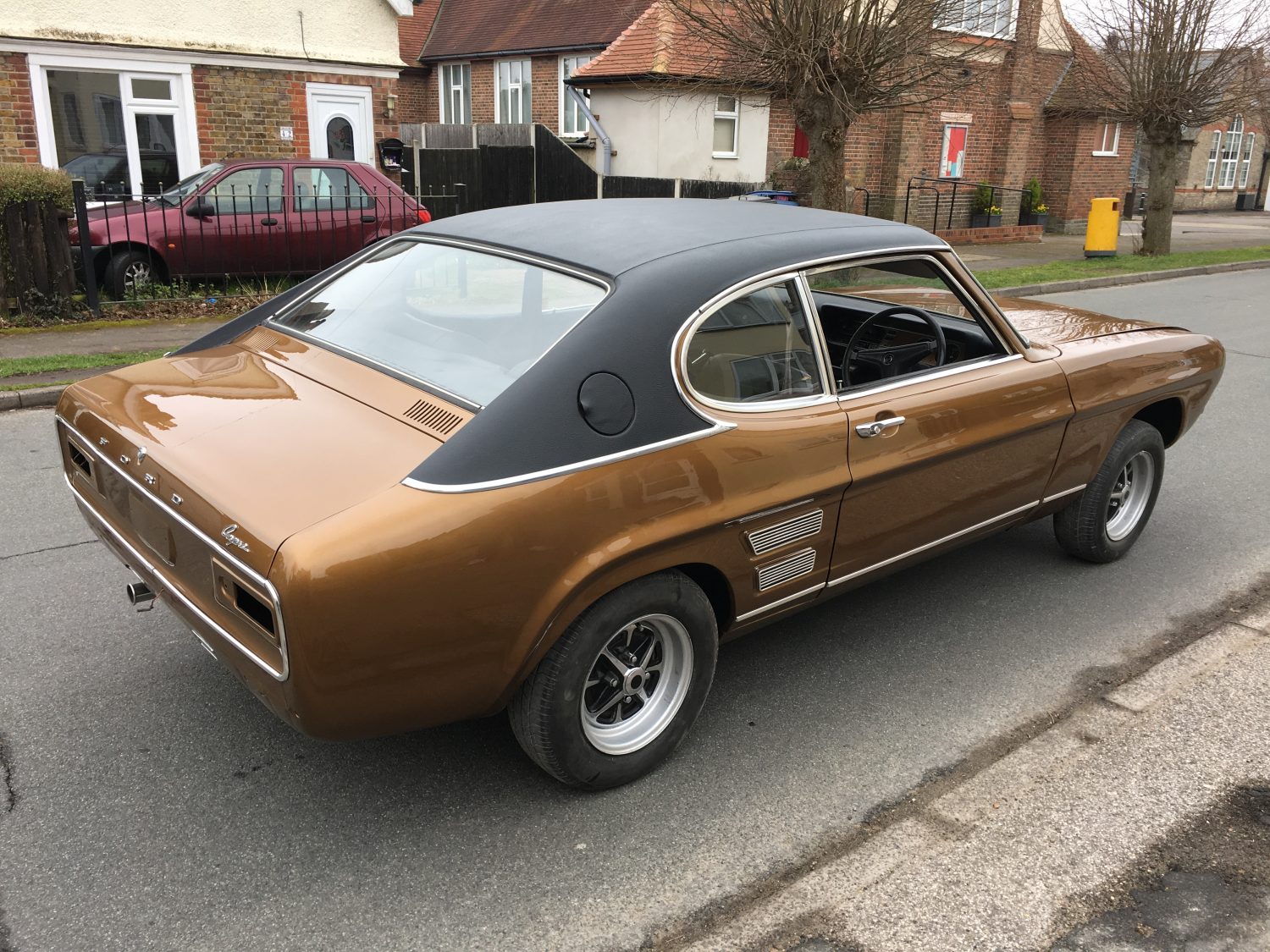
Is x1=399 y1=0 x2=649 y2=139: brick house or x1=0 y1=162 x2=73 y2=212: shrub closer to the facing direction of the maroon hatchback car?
the shrub

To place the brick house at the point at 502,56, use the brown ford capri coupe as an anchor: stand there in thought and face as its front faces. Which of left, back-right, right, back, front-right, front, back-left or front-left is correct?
front-left

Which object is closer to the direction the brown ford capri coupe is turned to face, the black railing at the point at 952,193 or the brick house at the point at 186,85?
the black railing

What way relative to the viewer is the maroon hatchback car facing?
to the viewer's left

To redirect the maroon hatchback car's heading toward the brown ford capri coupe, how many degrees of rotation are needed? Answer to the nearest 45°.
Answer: approximately 90° to its left

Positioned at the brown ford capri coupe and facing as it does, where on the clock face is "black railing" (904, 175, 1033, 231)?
The black railing is roughly at 11 o'clock from the brown ford capri coupe.

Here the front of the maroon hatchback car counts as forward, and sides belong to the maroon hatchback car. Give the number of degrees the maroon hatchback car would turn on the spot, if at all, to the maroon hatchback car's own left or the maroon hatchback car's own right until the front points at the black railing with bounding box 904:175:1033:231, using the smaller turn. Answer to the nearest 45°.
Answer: approximately 135° to the maroon hatchback car's own right

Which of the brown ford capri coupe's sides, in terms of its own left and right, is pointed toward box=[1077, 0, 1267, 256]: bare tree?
front

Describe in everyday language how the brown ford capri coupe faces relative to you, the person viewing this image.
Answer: facing away from the viewer and to the right of the viewer

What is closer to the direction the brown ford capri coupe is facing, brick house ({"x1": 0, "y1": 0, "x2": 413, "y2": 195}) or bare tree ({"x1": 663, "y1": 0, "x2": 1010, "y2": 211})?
the bare tree

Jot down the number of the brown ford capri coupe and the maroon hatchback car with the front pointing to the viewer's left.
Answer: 1

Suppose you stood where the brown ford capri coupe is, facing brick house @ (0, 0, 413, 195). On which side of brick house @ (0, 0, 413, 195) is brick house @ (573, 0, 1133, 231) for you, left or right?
right

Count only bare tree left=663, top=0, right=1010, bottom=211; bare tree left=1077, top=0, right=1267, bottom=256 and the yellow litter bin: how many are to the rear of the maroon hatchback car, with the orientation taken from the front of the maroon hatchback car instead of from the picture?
3

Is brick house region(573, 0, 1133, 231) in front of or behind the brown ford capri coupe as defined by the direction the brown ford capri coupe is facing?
in front
